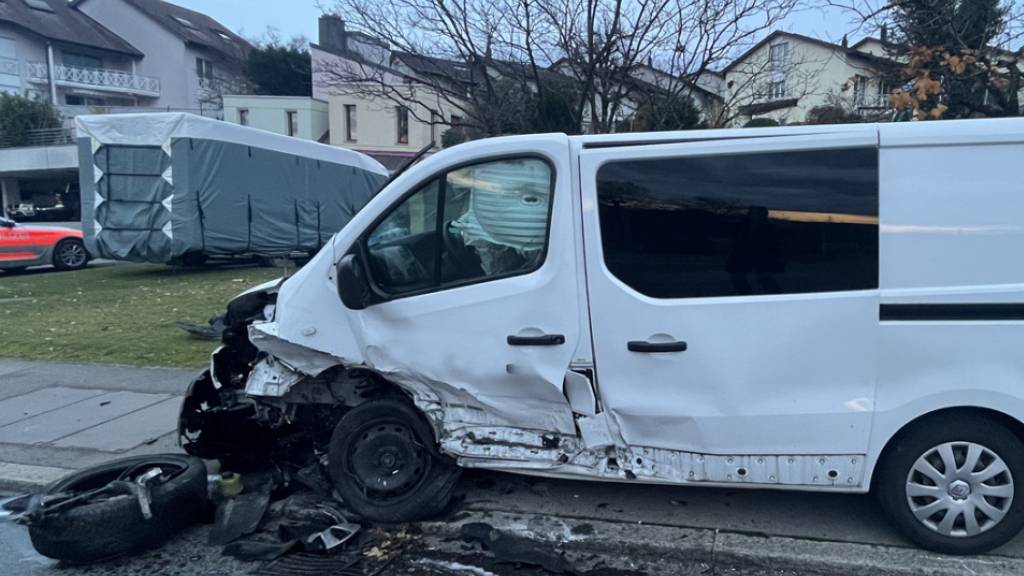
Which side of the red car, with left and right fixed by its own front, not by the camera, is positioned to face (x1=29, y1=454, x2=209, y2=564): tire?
right

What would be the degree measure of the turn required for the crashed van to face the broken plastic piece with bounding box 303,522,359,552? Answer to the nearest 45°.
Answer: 0° — it already faces it

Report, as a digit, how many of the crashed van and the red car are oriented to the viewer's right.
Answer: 1

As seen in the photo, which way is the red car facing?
to the viewer's right

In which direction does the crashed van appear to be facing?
to the viewer's left

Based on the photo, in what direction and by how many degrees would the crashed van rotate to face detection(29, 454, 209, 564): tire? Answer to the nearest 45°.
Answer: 0° — it already faces it

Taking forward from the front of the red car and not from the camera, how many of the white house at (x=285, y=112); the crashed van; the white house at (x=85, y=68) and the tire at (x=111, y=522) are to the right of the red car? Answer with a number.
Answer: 2

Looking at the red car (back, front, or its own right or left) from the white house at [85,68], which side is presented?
left

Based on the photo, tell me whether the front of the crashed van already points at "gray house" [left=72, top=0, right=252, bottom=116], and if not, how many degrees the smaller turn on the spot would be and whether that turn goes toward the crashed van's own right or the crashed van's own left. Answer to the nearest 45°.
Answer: approximately 45° to the crashed van's own right
